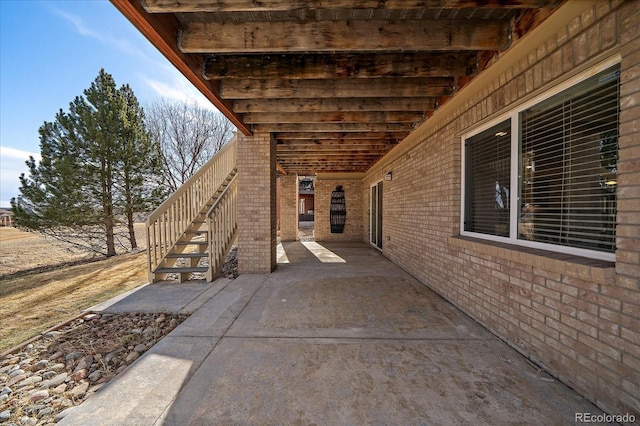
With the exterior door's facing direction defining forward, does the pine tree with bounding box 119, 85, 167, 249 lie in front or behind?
in front

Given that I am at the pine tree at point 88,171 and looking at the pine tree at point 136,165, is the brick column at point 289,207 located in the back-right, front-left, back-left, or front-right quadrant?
front-right

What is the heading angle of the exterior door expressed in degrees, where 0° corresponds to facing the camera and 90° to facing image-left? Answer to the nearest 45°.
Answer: approximately 90°

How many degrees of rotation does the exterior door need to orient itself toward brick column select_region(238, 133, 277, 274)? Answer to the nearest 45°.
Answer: approximately 45° to its left

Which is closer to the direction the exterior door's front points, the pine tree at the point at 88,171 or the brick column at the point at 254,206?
the pine tree

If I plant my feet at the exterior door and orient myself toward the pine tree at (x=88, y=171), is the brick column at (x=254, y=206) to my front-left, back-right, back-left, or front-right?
front-left

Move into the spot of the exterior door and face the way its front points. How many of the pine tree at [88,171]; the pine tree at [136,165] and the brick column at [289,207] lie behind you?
0

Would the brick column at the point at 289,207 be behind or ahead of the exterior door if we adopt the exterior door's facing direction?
ahead

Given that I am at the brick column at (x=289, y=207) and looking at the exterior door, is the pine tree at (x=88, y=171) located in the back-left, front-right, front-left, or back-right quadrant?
back-right

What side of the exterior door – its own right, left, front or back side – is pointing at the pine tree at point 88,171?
front

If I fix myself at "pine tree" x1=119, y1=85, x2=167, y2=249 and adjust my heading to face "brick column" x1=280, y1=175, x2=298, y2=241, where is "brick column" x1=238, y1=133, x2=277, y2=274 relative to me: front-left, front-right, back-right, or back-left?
front-right
